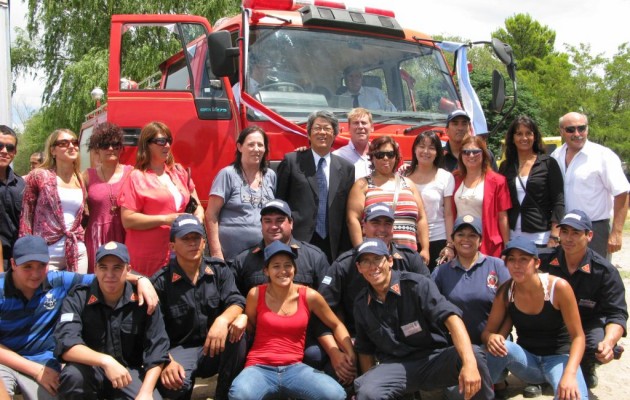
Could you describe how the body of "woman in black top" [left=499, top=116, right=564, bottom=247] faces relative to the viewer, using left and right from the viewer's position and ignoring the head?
facing the viewer and to the left of the viewer

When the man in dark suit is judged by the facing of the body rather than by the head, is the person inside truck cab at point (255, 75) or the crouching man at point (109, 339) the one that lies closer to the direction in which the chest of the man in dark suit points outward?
the crouching man

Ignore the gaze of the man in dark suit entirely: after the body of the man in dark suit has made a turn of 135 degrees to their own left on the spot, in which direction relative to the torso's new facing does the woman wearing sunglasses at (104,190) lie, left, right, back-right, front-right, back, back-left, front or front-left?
back-left

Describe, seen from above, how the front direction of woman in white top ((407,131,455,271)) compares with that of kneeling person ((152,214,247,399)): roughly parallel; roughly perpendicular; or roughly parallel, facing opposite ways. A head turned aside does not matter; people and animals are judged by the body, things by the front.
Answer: roughly parallel

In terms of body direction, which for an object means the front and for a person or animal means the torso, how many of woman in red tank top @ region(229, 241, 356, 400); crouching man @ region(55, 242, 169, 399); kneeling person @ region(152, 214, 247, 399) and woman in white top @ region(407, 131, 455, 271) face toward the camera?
4

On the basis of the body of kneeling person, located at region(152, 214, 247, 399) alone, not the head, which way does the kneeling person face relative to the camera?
toward the camera

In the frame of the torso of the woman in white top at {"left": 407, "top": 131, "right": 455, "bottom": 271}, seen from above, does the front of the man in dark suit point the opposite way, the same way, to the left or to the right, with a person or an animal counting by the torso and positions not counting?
the same way

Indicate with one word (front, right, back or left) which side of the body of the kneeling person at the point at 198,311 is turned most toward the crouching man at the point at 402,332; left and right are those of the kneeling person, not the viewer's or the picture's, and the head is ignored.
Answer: left

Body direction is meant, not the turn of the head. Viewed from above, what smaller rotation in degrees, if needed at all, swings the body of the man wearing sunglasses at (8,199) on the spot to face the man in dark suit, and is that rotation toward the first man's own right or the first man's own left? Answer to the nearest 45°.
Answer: approximately 90° to the first man's own left

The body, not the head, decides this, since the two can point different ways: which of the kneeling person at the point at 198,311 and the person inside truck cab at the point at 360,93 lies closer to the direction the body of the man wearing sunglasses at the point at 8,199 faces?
the kneeling person

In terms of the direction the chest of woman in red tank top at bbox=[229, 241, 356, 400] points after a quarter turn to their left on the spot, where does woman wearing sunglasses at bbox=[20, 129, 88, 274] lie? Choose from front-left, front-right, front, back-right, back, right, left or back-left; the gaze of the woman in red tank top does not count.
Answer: back

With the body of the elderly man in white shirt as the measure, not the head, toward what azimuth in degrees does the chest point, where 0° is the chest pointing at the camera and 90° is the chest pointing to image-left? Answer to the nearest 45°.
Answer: approximately 45°

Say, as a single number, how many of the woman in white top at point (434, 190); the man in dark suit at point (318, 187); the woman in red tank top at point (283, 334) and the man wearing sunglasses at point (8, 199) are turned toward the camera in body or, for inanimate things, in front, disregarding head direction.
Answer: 4

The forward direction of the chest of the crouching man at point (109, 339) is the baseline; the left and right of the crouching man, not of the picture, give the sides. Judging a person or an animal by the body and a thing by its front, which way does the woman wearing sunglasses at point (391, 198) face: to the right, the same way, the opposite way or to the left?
the same way

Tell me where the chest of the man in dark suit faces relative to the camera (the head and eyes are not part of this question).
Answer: toward the camera

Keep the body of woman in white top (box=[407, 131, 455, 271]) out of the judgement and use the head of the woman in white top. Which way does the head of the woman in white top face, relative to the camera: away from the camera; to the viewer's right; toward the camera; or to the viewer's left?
toward the camera

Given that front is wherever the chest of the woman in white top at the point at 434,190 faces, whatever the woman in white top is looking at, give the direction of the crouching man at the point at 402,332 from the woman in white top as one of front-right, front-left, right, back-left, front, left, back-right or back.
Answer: front

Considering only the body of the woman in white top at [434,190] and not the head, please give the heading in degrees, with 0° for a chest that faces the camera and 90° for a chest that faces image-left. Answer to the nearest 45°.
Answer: approximately 0°

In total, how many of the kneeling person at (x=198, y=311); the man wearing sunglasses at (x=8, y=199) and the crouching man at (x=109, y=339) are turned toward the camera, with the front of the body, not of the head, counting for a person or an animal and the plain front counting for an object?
3

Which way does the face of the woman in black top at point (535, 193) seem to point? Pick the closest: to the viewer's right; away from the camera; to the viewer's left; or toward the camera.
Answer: toward the camera
